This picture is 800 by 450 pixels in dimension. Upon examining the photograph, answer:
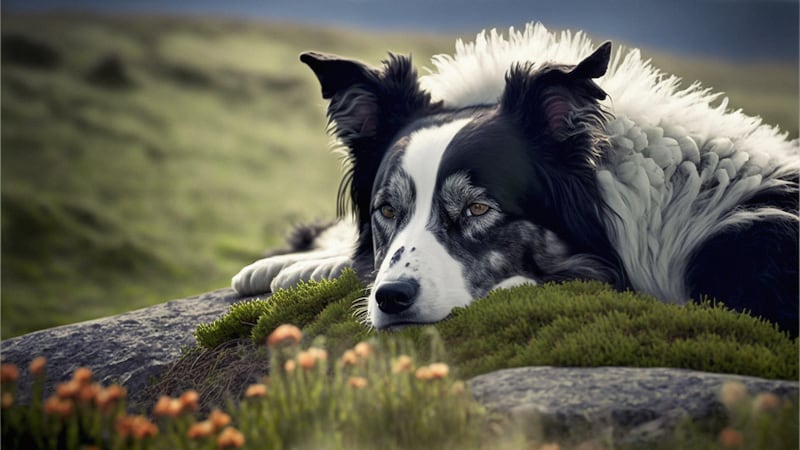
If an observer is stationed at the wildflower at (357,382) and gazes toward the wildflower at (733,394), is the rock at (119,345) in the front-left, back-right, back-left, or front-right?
back-left

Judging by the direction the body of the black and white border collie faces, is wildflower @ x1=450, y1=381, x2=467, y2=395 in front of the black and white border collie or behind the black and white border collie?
in front

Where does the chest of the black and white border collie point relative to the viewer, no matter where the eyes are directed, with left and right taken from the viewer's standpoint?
facing the viewer and to the left of the viewer

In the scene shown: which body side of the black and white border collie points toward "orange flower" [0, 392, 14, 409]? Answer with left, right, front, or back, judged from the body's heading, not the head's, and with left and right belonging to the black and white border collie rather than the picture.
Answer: front

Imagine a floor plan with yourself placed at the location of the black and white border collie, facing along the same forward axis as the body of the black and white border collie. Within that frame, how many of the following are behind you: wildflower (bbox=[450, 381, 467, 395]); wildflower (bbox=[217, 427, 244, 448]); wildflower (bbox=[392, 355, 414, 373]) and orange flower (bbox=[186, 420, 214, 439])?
0

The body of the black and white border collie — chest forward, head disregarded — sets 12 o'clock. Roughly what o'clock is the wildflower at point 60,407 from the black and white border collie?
The wildflower is roughly at 12 o'clock from the black and white border collie.

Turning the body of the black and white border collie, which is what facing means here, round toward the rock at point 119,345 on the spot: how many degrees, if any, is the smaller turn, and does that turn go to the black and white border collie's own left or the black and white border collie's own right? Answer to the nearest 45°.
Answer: approximately 45° to the black and white border collie's own right

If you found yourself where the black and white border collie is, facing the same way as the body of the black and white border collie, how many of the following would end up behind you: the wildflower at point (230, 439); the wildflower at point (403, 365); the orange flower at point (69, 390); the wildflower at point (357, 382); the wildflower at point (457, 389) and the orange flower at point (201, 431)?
0

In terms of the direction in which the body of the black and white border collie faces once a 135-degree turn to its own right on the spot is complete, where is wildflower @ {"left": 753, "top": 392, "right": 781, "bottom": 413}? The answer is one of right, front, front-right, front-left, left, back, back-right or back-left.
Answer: back

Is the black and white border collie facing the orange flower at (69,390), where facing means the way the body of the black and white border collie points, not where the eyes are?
yes

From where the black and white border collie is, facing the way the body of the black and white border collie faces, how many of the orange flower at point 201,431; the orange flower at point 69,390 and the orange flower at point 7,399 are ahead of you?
3

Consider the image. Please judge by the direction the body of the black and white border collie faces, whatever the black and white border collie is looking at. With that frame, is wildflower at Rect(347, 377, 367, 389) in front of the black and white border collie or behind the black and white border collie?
in front

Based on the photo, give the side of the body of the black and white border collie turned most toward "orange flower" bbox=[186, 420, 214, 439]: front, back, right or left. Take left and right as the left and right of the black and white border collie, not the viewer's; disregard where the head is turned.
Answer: front
